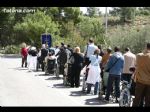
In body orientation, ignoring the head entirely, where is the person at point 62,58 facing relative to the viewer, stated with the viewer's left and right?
facing away from the viewer

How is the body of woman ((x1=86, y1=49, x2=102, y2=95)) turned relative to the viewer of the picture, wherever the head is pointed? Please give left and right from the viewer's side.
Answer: facing away from the viewer
